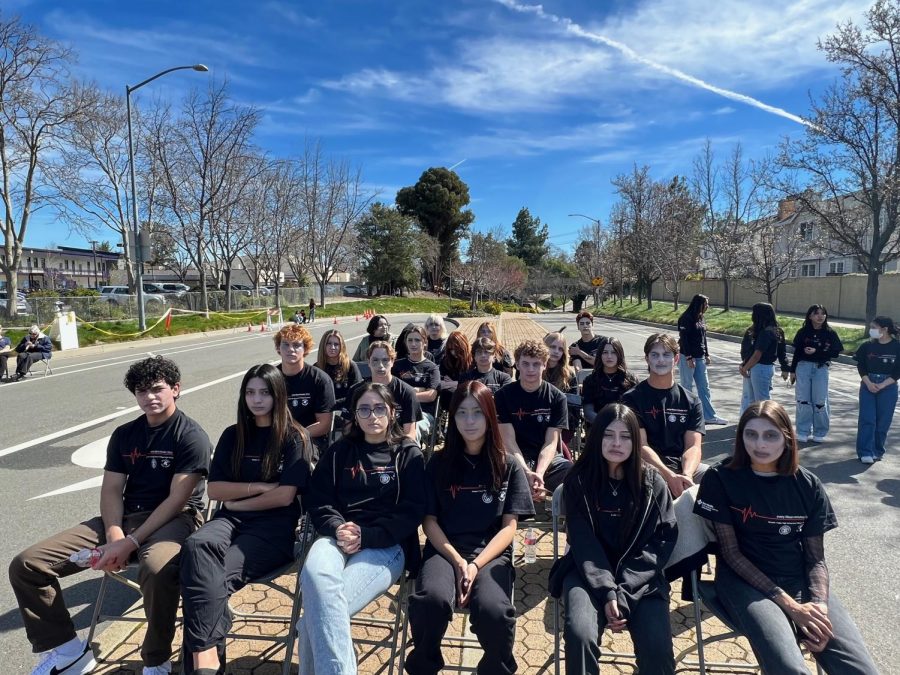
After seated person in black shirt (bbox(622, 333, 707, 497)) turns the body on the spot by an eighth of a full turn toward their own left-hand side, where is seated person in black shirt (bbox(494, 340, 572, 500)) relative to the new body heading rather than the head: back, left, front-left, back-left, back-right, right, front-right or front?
back-right

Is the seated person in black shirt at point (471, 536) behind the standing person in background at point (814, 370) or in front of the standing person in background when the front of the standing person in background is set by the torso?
in front

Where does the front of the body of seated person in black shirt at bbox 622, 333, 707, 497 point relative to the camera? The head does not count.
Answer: toward the camera

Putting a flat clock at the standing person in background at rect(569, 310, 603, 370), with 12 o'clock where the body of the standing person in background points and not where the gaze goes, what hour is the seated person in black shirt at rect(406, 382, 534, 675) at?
The seated person in black shirt is roughly at 12 o'clock from the standing person in background.

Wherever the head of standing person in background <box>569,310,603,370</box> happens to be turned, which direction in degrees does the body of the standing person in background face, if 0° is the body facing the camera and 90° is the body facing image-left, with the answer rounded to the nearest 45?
approximately 0°

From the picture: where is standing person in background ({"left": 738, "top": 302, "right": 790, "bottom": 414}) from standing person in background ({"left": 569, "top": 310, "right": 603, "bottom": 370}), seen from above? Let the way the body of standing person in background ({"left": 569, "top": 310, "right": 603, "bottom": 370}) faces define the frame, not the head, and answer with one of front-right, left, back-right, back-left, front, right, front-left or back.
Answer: left

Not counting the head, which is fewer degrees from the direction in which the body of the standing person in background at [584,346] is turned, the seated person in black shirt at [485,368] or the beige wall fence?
the seated person in black shirt

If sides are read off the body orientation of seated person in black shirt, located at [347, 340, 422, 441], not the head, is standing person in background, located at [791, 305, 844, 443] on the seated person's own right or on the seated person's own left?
on the seated person's own left

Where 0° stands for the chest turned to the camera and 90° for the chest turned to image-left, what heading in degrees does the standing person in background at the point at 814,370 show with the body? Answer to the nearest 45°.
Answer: approximately 0°

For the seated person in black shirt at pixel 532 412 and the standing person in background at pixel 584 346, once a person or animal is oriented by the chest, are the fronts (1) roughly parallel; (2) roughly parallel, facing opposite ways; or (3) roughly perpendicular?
roughly parallel

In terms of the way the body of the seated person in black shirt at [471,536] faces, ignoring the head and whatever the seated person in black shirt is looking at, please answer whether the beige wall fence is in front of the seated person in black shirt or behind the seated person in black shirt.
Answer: behind

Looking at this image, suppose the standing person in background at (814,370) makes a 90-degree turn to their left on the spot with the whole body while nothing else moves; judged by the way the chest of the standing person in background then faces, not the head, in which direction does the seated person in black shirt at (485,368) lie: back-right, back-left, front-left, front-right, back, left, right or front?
back-right

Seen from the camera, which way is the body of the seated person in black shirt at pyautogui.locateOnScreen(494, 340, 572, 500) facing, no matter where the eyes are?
toward the camera
